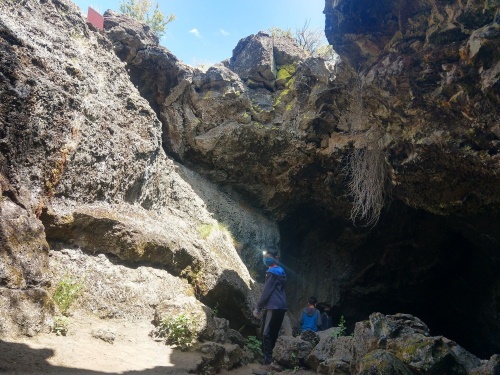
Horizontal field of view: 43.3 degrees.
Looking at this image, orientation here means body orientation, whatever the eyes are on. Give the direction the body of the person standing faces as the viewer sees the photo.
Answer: to the viewer's left

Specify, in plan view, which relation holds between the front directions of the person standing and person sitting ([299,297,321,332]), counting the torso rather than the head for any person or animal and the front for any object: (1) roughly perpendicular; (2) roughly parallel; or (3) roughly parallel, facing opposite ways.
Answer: roughly perpendicular

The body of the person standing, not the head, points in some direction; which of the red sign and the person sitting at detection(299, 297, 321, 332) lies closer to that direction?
the red sign
